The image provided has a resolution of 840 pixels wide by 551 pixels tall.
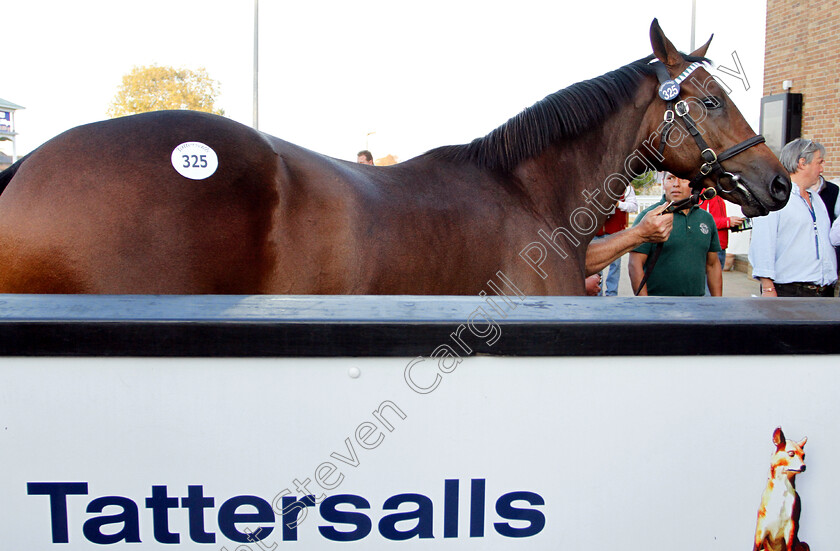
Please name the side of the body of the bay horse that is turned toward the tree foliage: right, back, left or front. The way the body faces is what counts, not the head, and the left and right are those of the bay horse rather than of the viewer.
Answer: left

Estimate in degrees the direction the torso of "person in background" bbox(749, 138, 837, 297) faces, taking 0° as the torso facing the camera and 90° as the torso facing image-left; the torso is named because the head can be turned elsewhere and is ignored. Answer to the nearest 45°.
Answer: approximately 315°

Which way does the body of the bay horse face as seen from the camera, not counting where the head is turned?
to the viewer's right

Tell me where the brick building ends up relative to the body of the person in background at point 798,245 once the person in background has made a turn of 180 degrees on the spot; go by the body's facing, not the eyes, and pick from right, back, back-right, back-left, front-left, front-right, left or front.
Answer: front-right

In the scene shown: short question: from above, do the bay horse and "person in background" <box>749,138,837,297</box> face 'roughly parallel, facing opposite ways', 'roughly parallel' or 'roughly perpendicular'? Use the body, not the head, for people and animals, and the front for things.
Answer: roughly perpendicular

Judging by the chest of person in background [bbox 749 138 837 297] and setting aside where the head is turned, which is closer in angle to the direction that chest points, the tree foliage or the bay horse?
the bay horse

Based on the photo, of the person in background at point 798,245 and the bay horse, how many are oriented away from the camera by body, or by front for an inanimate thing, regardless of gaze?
0

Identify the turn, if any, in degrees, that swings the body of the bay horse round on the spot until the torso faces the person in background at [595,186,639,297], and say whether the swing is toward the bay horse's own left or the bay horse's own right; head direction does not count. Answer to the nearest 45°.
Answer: approximately 45° to the bay horse's own left
